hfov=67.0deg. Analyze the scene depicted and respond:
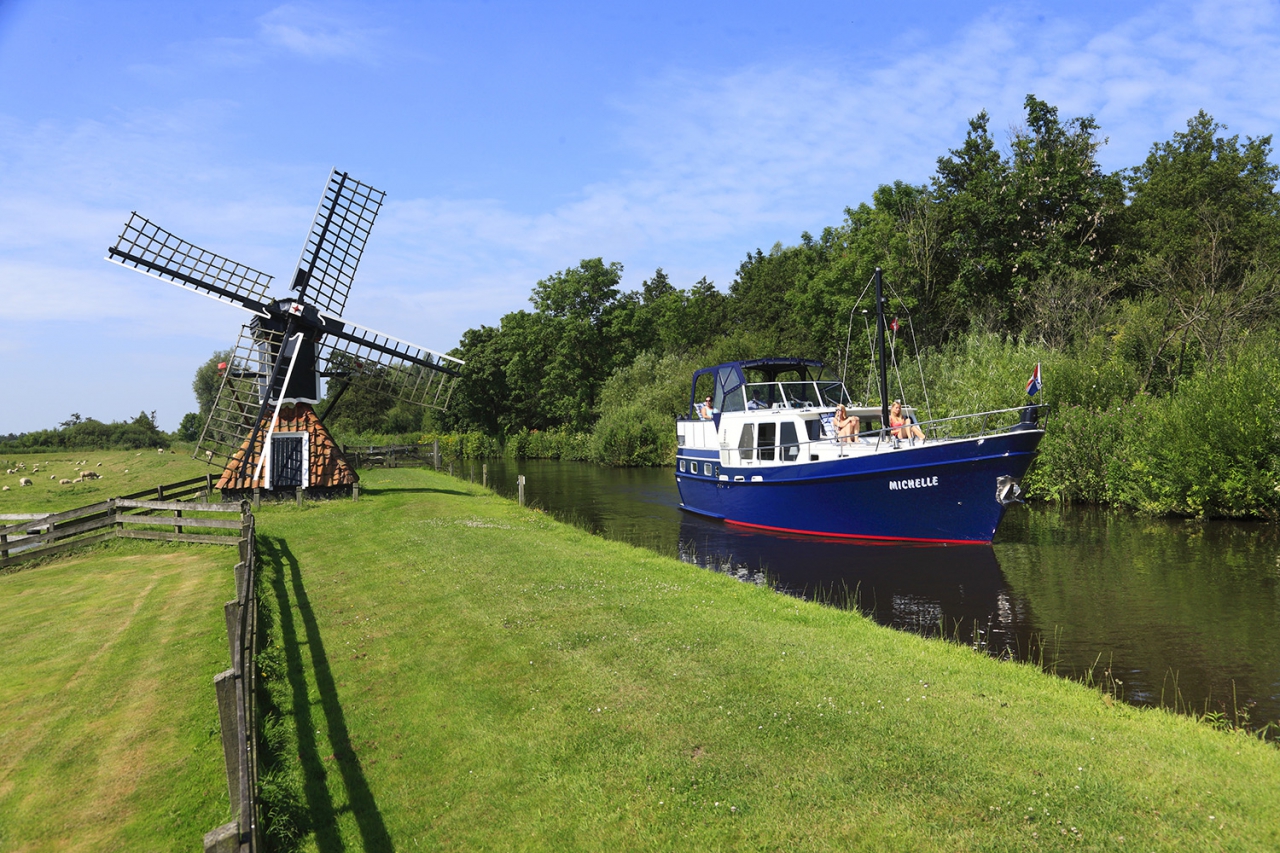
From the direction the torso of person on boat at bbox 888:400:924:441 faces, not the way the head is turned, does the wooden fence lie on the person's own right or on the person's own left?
on the person's own right

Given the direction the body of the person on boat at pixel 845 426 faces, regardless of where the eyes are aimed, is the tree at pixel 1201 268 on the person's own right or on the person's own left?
on the person's own left

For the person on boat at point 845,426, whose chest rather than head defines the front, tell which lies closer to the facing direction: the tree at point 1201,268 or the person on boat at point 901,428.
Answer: the person on boat

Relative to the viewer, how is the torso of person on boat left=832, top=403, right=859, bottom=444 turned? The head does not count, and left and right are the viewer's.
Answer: facing the viewer and to the right of the viewer

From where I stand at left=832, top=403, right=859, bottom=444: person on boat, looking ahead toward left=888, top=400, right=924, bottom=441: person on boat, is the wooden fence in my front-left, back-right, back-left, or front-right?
back-right

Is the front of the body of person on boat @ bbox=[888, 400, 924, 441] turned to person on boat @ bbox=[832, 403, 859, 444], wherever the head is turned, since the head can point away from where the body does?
no

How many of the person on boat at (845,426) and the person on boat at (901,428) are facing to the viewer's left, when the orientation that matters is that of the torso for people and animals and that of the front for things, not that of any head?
0

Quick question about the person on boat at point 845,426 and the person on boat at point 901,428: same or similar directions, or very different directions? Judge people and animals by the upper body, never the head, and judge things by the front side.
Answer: same or similar directions

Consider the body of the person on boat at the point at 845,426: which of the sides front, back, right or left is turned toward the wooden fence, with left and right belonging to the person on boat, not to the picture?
right
